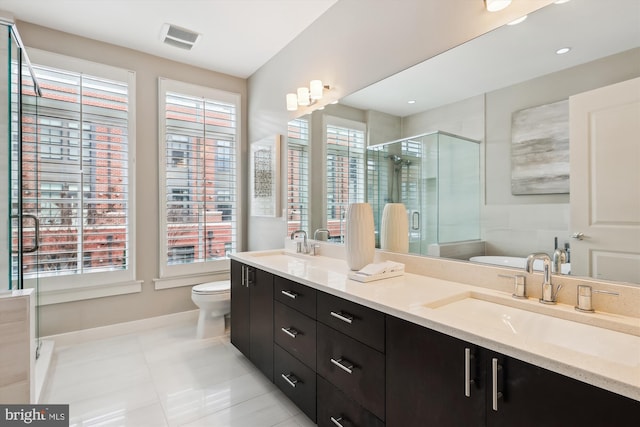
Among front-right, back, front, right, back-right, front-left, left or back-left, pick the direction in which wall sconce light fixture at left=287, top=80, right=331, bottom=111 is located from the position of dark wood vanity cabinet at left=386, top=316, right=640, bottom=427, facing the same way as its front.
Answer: right

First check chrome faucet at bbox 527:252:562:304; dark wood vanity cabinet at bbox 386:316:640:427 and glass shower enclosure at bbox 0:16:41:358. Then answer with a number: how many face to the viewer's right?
1

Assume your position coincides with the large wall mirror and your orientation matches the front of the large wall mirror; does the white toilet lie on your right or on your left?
on your right

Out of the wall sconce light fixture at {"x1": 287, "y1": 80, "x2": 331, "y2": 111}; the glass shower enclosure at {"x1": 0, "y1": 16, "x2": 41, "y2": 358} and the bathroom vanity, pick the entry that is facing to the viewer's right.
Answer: the glass shower enclosure

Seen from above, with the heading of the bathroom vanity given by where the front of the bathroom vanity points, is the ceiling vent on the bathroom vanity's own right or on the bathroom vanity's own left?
on the bathroom vanity's own right

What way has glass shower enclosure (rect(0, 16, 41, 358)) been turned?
to the viewer's right

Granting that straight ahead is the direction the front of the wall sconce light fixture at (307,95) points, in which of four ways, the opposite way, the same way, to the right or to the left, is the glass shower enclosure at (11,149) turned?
the opposite way

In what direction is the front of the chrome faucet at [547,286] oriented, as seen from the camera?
facing the viewer and to the left of the viewer

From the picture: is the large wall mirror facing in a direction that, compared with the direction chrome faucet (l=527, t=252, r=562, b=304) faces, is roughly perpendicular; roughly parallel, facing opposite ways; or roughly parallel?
roughly parallel

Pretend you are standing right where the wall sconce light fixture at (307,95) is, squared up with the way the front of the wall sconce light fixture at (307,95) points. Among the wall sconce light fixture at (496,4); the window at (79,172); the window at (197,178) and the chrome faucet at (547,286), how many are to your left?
2

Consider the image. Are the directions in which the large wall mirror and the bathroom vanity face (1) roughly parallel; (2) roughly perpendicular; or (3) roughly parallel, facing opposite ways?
roughly parallel

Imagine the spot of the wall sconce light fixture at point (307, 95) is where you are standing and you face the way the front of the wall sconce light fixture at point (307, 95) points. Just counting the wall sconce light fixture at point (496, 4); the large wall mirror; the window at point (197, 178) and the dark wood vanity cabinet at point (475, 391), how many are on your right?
1
